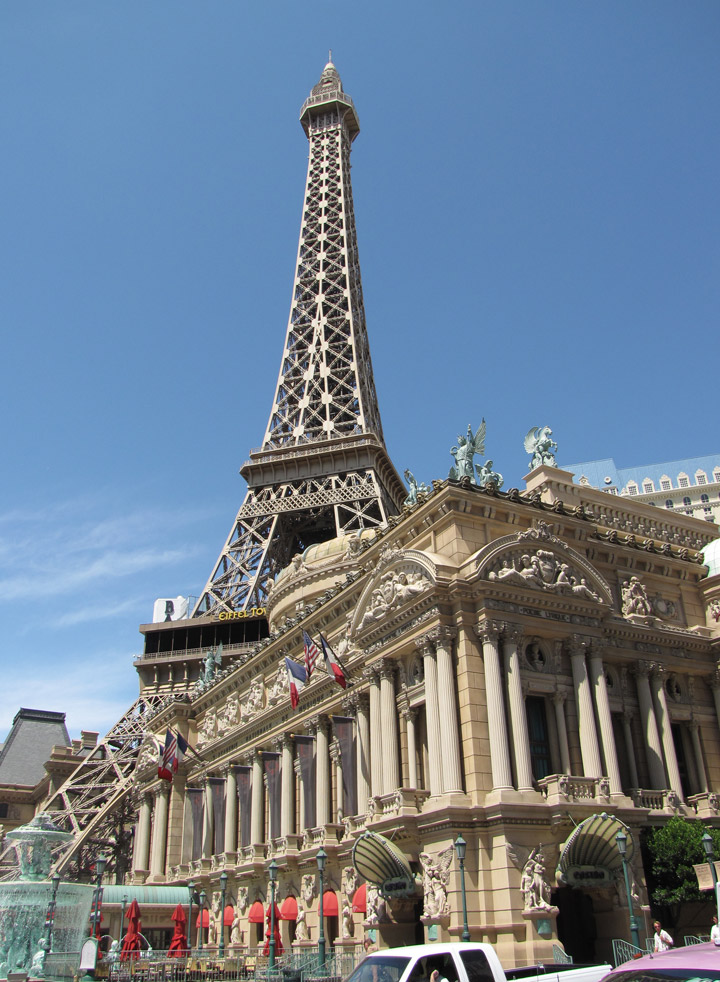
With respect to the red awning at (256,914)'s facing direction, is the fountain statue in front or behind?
in front

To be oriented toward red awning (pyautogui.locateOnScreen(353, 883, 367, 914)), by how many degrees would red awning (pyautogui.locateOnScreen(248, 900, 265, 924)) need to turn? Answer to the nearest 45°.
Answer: approximately 45° to its left

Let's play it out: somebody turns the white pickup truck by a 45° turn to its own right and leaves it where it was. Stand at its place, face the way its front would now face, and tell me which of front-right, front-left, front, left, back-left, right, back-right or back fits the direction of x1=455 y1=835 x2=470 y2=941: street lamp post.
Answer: right

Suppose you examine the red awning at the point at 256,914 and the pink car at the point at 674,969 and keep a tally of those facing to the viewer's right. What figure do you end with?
0

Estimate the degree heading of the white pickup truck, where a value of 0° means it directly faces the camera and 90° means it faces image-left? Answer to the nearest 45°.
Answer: approximately 45°

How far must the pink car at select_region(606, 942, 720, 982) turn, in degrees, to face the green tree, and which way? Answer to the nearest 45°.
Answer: approximately 135° to its right

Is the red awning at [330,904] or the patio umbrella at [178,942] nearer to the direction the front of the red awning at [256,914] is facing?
the patio umbrella

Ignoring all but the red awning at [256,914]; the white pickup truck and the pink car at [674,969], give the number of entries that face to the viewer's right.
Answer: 0

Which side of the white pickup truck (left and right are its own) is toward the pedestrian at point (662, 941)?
back

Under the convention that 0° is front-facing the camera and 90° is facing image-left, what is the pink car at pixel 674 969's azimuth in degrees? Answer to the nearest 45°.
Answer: approximately 45°

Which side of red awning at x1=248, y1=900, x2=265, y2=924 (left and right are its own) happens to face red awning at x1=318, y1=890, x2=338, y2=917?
left

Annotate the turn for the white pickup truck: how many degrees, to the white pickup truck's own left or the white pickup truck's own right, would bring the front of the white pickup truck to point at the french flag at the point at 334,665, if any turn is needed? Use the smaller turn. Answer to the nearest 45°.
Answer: approximately 135° to the white pickup truck's own right
